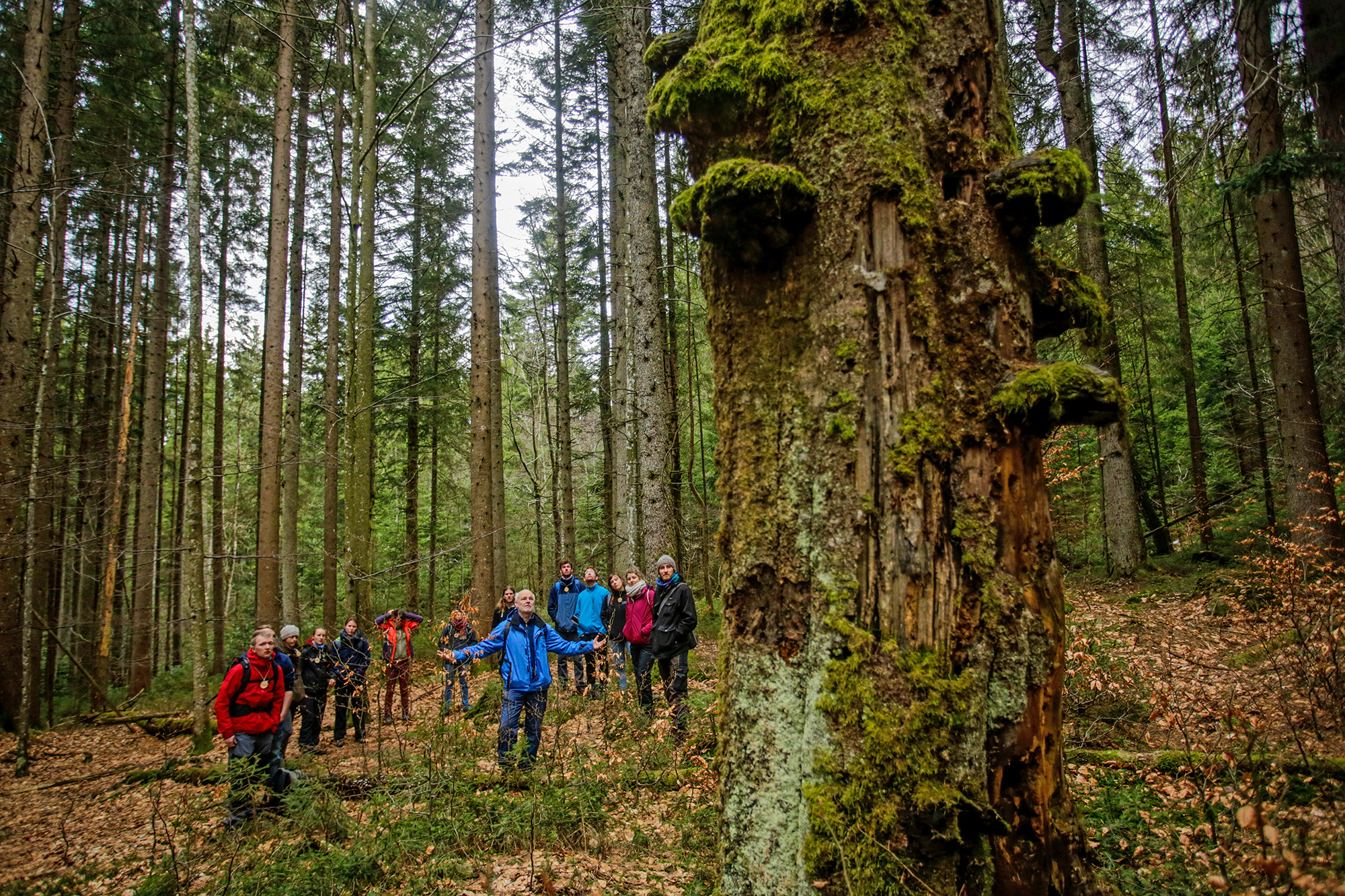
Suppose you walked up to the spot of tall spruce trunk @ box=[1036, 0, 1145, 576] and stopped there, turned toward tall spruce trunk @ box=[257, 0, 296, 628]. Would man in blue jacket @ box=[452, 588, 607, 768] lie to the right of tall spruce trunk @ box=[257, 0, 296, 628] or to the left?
left

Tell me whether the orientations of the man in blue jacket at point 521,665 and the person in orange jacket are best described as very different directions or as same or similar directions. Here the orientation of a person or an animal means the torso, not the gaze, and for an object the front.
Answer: same or similar directions

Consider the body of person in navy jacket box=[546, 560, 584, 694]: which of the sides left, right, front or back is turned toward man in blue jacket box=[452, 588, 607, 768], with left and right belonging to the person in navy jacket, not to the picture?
front

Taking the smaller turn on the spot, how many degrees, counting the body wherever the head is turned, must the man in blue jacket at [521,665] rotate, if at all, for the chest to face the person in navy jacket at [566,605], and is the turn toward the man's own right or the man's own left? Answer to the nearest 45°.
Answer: approximately 180°

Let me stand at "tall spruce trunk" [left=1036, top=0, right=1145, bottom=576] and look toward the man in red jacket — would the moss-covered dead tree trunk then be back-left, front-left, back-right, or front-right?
front-left

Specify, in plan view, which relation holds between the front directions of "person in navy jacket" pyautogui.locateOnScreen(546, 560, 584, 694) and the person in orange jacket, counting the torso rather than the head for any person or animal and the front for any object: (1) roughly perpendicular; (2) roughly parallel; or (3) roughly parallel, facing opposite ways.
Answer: roughly parallel

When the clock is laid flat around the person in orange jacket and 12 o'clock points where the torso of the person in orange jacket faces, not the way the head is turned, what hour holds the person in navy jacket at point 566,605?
The person in navy jacket is roughly at 9 o'clock from the person in orange jacket.

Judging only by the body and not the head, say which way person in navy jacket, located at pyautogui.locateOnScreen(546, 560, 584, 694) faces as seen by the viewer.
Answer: toward the camera

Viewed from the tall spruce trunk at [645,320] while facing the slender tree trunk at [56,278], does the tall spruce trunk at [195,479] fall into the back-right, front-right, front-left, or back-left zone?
front-left

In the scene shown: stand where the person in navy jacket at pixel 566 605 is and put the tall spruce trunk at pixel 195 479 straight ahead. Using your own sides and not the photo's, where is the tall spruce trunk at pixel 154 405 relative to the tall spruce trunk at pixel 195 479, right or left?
right

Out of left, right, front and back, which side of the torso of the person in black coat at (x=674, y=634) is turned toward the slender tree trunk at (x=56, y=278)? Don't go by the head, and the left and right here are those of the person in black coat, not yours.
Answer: right

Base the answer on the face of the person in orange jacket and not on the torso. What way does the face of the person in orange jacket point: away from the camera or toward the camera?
toward the camera

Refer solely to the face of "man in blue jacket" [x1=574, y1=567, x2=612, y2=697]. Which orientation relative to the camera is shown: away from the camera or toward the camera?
toward the camera

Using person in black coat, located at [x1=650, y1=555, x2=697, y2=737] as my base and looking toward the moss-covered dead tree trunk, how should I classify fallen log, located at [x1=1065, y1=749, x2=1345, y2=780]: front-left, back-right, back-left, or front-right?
front-left

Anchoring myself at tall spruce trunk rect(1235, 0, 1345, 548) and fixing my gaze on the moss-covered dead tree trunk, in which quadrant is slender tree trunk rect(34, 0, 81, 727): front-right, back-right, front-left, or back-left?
front-right

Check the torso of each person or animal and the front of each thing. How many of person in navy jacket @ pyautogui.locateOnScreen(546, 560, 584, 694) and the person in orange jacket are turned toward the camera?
2

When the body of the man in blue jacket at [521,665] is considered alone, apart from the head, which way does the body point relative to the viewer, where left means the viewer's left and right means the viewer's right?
facing the viewer

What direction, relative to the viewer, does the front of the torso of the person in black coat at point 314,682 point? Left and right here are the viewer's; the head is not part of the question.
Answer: facing the viewer and to the right of the viewer

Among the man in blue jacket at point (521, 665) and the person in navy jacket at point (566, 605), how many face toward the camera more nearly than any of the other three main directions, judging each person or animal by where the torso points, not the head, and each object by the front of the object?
2
